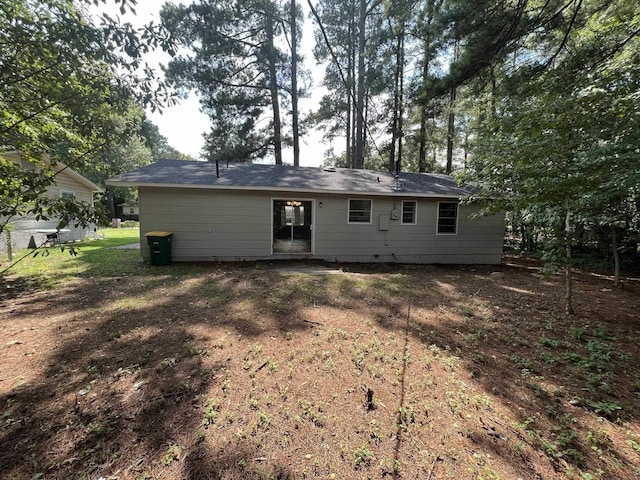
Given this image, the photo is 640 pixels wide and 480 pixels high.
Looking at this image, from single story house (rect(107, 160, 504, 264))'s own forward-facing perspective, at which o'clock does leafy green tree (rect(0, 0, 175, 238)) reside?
The leafy green tree is roughly at 7 o'clock from the single story house.

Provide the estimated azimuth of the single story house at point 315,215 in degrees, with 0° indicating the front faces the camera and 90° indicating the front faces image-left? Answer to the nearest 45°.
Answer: approximately 180°

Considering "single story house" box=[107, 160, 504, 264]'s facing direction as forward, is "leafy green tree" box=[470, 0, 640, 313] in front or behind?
behind

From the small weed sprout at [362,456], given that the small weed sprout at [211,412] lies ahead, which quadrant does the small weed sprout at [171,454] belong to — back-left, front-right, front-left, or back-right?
front-left

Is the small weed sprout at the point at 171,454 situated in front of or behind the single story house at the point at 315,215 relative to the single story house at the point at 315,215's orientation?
behind

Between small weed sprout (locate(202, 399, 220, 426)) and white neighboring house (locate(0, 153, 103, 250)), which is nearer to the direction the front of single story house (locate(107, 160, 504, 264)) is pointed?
the white neighboring house

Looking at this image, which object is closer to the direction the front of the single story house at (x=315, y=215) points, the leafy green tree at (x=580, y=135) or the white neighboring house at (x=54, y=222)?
the white neighboring house

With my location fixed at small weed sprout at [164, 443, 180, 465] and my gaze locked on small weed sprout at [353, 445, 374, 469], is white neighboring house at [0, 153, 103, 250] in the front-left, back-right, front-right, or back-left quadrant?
back-left

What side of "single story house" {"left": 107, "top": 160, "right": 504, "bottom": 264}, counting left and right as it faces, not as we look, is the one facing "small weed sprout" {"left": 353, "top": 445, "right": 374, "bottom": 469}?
back
